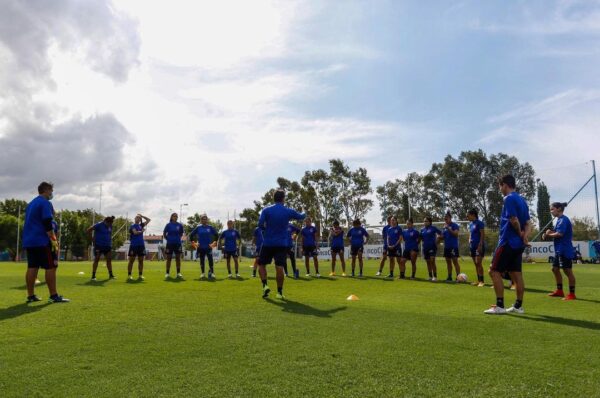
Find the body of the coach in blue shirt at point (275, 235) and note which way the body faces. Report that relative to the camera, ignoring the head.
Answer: away from the camera

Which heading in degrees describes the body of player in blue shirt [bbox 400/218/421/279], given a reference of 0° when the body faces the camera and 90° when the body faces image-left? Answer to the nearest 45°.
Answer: approximately 45°

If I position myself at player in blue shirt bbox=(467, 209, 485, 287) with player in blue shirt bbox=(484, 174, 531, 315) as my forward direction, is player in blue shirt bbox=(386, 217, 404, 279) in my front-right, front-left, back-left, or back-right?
back-right

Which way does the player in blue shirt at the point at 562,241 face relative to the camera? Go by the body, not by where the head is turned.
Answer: to the viewer's left

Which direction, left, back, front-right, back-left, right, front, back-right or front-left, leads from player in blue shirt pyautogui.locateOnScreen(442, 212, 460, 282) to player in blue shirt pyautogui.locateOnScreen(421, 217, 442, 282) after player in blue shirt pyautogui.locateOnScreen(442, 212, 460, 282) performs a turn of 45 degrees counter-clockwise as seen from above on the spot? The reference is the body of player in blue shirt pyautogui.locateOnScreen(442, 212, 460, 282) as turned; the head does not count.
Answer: back-right

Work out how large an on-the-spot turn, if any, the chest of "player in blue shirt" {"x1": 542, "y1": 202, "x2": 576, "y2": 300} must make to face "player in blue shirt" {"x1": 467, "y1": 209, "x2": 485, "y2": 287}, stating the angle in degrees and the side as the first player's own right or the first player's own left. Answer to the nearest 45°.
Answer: approximately 45° to the first player's own right

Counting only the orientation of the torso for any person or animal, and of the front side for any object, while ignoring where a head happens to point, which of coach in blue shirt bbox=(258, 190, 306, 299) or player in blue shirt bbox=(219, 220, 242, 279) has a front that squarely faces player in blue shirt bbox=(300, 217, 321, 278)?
coach in blue shirt bbox=(258, 190, 306, 299)

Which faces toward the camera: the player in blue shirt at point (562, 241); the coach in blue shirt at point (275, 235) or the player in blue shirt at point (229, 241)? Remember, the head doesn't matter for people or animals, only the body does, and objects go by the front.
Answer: the player in blue shirt at point (229, 241)

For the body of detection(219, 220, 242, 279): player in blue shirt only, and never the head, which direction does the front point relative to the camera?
toward the camera

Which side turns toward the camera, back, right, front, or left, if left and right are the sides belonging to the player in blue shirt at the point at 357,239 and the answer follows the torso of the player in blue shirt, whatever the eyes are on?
front

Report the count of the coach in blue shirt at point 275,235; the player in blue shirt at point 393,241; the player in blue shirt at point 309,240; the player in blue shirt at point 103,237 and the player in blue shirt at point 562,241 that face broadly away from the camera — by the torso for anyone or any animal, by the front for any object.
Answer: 1

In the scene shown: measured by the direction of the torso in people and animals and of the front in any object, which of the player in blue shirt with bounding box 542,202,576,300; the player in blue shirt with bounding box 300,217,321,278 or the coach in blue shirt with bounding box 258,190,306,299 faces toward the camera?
the player in blue shirt with bounding box 300,217,321,278

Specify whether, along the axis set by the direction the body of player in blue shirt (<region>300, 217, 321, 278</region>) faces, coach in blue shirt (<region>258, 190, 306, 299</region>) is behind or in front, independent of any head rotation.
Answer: in front

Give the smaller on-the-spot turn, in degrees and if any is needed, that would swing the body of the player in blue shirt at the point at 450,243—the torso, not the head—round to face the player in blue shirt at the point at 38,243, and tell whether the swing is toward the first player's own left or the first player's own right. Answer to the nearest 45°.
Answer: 0° — they already face them

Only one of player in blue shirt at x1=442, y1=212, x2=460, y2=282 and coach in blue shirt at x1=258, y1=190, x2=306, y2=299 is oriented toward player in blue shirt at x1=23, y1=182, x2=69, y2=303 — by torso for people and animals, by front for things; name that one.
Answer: player in blue shirt at x1=442, y1=212, x2=460, y2=282

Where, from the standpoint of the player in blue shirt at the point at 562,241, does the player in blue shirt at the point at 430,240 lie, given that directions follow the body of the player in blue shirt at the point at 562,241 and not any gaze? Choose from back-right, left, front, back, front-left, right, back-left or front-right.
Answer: front-right

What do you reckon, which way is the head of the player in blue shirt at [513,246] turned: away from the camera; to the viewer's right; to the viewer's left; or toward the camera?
to the viewer's left

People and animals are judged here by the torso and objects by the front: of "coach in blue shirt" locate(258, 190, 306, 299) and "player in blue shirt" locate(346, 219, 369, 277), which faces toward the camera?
"player in blue shirt" locate(346, 219, 369, 277)
